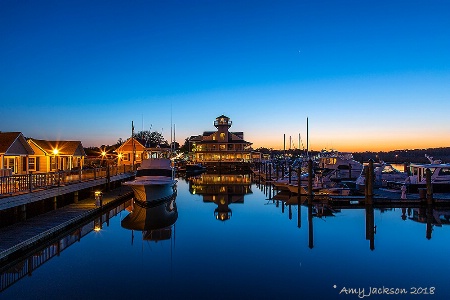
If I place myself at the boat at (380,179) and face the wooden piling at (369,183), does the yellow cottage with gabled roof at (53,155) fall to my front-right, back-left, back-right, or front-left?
front-right

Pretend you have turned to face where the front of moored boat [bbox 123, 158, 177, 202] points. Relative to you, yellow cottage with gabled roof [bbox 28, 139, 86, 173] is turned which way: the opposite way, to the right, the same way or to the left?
to the left

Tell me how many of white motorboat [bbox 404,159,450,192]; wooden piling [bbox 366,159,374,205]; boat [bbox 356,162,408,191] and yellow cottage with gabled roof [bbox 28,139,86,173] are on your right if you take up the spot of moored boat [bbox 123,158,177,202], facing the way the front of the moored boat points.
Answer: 1

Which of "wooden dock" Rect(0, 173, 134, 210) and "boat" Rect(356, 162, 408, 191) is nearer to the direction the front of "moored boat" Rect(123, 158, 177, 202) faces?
the wooden dock

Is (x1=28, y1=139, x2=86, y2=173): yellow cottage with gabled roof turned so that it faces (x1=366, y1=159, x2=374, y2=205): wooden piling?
yes

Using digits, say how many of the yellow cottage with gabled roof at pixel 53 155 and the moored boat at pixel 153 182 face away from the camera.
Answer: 0

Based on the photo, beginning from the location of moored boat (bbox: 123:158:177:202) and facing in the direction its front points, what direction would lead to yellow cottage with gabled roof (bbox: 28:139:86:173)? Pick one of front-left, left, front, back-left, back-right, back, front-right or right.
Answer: right

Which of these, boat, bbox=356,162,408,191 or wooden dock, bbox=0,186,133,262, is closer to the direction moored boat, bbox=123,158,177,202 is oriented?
the wooden dock

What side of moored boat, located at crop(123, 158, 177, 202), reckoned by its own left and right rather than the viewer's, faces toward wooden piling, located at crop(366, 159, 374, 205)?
left

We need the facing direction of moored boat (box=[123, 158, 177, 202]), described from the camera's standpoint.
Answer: facing the viewer and to the left of the viewer

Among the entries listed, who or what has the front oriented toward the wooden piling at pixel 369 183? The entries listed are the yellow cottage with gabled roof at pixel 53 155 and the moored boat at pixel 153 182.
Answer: the yellow cottage with gabled roof

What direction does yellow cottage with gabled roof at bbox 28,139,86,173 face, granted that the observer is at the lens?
facing the viewer and to the right of the viewer

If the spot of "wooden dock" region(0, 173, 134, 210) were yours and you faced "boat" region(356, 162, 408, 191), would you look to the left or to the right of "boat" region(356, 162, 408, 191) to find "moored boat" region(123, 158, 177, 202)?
left

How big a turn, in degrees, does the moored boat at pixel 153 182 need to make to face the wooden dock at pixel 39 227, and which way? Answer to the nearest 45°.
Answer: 0° — it already faces it

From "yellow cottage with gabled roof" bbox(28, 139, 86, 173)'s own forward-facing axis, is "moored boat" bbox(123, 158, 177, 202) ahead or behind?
ahead

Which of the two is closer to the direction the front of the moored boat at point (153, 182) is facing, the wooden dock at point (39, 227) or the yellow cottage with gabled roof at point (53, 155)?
the wooden dock

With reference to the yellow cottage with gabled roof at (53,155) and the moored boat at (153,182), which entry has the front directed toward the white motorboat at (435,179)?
the yellow cottage with gabled roof
